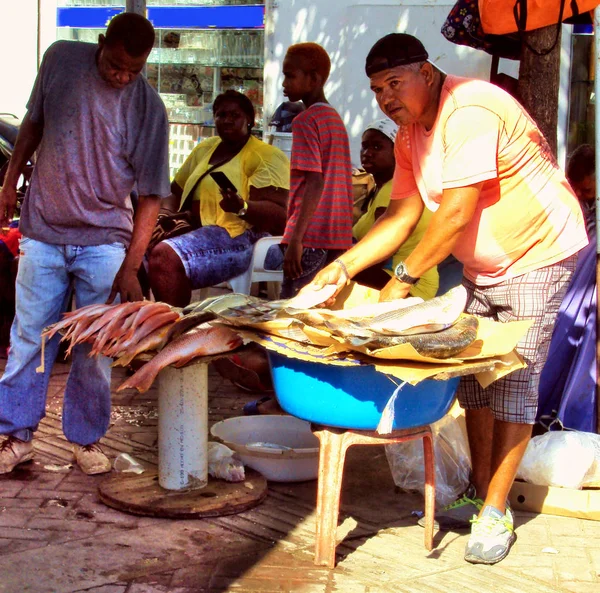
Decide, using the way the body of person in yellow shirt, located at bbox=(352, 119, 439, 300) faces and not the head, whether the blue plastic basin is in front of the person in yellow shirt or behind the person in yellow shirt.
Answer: in front

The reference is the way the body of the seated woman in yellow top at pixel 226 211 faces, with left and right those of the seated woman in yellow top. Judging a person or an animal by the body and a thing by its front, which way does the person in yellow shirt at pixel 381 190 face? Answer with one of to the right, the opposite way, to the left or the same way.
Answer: the same way

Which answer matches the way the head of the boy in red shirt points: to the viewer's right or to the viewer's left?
to the viewer's left

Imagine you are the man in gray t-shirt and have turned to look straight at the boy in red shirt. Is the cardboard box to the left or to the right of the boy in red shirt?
right

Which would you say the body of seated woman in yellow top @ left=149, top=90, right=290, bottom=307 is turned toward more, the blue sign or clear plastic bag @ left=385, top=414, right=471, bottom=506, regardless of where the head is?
the clear plastic bag

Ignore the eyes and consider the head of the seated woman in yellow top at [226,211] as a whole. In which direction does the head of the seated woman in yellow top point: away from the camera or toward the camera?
toward the camera

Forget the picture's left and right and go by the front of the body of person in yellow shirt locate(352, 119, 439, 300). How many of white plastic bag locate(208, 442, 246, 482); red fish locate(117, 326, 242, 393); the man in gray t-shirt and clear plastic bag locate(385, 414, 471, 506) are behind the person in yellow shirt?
0

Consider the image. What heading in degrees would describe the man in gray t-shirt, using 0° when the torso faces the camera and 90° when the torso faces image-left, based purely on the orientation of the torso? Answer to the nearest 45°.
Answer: approximately 0°

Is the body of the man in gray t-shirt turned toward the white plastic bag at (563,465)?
no

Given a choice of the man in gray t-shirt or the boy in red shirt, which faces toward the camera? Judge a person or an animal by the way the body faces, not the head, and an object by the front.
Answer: the man in gray t-shirt

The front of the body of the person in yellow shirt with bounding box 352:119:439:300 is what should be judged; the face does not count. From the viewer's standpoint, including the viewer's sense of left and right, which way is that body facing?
facing the viewer and to the left of the viewer

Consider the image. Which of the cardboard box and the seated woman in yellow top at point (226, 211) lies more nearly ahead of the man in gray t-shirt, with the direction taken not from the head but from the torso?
the cardboard box

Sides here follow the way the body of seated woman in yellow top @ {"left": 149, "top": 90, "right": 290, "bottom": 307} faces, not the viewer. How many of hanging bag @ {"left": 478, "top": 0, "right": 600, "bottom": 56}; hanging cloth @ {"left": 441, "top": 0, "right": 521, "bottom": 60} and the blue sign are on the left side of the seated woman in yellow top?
2

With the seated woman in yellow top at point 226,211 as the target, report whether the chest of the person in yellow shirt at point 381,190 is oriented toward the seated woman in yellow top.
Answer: no

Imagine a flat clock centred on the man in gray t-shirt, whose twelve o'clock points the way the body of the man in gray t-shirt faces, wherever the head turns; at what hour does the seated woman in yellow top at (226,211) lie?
The seated woman in yellow top is roughly at 7 o'clock from the man in gray t-shirt.

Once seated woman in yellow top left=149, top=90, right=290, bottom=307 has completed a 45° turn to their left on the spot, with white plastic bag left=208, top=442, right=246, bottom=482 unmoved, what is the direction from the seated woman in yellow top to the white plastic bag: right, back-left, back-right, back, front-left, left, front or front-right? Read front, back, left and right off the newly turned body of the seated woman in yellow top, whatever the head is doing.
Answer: front
